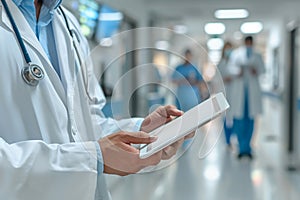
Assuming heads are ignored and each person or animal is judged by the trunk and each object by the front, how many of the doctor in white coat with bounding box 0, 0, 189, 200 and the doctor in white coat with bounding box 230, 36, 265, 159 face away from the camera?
0

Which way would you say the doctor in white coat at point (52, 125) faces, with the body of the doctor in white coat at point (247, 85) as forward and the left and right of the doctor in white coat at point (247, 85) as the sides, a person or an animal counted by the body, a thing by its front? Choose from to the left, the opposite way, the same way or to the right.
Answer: to the left

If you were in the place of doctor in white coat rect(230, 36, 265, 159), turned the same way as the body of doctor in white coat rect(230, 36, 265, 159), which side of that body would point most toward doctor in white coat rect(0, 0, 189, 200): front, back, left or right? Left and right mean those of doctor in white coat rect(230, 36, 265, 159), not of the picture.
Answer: front

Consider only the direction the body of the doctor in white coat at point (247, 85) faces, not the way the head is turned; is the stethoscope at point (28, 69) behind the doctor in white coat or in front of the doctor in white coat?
in front

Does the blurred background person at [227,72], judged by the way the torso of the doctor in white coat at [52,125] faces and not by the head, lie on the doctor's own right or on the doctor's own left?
on the doctor's own left

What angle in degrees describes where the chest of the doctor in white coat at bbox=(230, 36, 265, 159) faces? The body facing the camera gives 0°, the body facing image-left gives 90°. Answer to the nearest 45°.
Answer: approximately 0°

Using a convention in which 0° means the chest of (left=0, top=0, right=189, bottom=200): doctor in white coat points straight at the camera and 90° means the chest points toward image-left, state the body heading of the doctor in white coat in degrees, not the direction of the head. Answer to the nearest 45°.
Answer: approximately 315°
